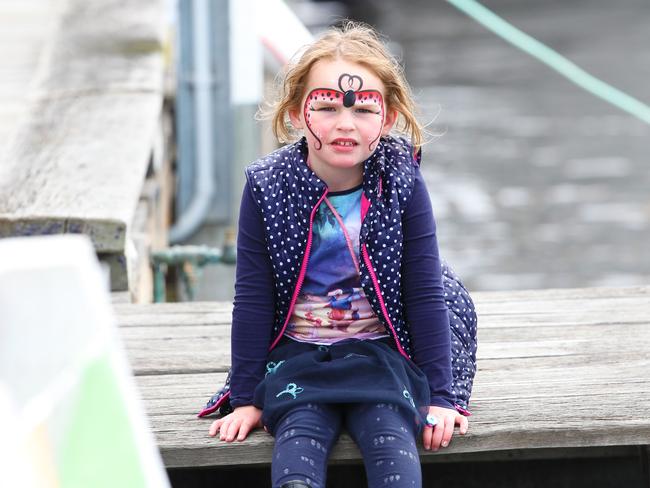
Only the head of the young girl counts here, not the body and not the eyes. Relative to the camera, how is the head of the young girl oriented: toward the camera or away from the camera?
toward the camera

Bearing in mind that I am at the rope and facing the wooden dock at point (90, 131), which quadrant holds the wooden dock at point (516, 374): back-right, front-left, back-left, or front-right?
front-left

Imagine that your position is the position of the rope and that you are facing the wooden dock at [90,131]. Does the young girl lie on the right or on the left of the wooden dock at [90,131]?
left

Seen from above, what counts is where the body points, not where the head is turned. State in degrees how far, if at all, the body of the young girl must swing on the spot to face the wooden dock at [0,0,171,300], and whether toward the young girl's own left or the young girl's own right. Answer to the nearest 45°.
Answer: approximately 135° to the young girl's own right

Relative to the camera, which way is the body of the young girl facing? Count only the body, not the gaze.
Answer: toward the camera

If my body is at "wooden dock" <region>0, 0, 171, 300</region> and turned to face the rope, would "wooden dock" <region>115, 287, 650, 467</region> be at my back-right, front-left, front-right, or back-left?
front-right

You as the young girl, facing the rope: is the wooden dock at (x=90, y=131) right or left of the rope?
left

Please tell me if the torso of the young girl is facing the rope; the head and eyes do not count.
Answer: no
